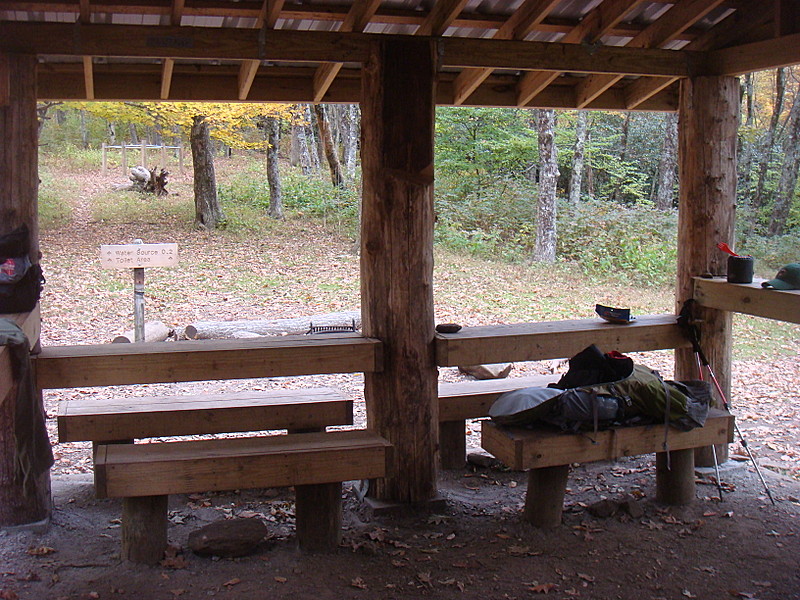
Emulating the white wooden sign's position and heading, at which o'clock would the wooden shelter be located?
The wooden shelter is roughly at 11 o'clock from the white wooden sign.

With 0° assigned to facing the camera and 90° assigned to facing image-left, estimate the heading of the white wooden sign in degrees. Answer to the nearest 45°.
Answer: approximately 0°

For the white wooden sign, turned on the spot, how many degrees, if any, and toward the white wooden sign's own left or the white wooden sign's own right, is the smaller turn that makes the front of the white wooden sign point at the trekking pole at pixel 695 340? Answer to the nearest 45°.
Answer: approximately 45° to the white wooden sign's own left

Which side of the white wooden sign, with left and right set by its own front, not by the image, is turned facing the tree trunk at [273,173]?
back

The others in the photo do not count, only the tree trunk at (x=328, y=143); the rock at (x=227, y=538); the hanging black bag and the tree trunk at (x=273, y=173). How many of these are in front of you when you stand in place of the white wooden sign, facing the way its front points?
2

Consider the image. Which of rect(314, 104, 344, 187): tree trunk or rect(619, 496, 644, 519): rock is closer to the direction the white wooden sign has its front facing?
the rock

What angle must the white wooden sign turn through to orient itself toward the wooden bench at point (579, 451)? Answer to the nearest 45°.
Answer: approximately 45° to its left

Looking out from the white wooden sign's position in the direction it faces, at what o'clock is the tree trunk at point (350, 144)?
The tree trunk is roughly at 7 o'clock from the white wooden sign.

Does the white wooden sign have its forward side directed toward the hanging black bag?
yes

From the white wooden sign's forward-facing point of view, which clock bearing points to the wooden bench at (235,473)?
The wooden bench is roughly at 12 o'clock from the white wooden sign.

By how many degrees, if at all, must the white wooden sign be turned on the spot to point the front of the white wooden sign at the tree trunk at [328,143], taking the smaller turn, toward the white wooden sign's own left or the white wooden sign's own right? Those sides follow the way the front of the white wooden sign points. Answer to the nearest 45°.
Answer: approximately 135° to the white wooden sign's own left

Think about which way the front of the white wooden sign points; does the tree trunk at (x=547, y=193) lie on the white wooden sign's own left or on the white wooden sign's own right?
on the white wooden sign's own left
